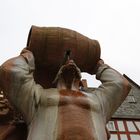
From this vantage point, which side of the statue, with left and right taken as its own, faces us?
front
